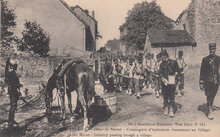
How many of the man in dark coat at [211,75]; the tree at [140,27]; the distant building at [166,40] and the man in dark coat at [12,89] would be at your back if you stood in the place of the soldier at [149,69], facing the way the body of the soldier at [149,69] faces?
2

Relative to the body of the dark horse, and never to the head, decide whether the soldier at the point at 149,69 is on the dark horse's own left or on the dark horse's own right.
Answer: on the dark horse's own right

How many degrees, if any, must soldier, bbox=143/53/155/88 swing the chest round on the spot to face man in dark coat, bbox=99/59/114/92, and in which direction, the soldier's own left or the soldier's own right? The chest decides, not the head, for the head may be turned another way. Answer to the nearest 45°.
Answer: approximately 90° to the soldier's own right

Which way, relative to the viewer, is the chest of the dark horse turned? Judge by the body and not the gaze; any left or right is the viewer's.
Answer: facing away from the viewer and to the left of the viewer

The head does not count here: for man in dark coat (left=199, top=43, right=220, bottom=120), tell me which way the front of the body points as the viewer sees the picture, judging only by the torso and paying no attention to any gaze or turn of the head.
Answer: toward the camera

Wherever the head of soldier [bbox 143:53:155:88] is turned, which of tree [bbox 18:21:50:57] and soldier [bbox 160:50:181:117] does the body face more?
the soldier

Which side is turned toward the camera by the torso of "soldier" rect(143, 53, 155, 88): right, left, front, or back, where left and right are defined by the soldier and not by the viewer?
front

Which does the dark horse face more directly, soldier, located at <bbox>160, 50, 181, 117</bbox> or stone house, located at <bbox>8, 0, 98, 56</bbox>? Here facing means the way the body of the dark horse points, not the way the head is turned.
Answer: the stone house

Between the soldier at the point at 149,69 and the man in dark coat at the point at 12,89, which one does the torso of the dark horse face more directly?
the man in dark coat

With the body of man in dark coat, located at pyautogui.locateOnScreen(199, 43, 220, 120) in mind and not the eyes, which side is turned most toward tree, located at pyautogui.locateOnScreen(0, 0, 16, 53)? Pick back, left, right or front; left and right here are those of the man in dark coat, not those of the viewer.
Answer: right

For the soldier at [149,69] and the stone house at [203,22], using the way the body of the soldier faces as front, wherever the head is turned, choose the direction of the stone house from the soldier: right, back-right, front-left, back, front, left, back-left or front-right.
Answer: back-left

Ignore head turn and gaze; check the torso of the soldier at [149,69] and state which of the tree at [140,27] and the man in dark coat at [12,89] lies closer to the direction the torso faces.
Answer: the man in dark coat
